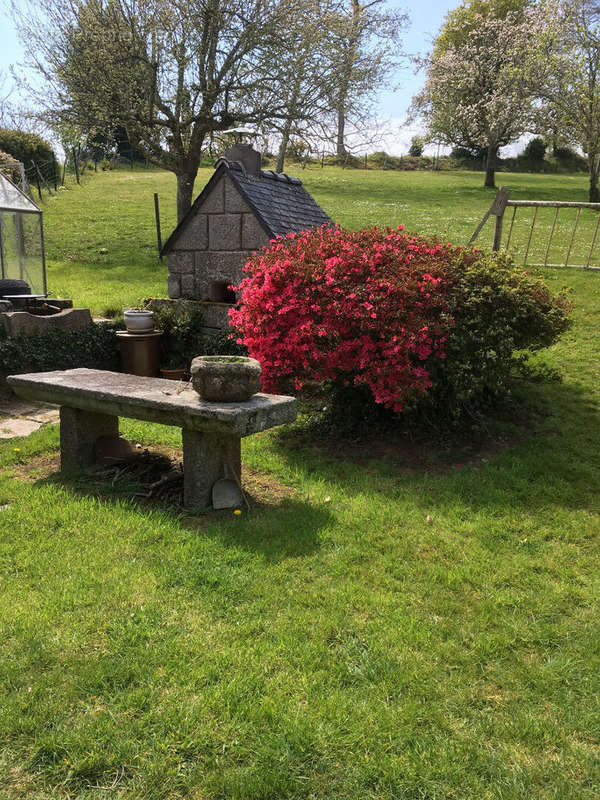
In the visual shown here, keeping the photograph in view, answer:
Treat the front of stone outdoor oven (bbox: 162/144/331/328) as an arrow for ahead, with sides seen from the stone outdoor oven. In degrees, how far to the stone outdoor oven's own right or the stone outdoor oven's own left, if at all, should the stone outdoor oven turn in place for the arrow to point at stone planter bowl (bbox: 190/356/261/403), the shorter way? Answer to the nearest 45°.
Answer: approximately 45° to the stone outdoor oven's own left

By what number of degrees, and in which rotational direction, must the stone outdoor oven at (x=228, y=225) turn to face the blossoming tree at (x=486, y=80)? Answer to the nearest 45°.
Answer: approximately 180°

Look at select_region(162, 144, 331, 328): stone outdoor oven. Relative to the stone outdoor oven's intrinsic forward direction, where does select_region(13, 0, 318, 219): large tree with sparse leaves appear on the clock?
The large tree with sparse leaves is roughly at 4 o'clock from the stone outdoor oven.

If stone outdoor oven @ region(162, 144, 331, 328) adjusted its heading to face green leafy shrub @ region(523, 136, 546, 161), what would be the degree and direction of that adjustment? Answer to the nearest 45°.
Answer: approximately 180°

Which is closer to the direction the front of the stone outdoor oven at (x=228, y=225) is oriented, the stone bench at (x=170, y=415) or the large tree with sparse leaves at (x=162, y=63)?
the stone bench

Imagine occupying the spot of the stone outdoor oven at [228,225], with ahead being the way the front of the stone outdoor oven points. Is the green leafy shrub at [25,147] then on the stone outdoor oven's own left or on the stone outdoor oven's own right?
on the stone outdoor oven's own right

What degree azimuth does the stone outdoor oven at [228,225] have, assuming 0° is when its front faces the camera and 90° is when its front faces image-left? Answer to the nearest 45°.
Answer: approximately 45°

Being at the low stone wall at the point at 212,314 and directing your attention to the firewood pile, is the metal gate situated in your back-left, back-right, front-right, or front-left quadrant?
back-left
